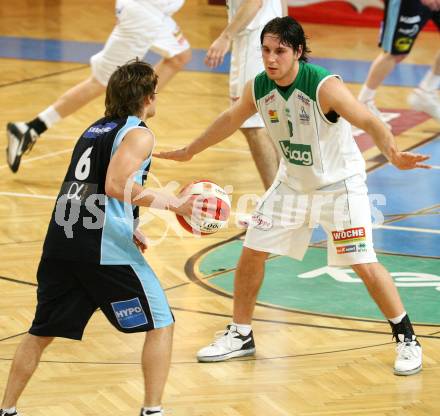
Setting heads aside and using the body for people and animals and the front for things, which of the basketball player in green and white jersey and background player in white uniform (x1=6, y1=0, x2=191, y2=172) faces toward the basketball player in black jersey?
the basketball player in green and white jersey

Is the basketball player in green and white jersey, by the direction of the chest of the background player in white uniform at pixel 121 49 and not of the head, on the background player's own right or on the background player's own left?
on the background player's own right

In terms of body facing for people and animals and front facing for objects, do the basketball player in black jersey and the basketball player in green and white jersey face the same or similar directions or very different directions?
very different directions

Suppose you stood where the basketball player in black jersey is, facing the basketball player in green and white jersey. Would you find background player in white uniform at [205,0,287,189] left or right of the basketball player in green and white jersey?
left

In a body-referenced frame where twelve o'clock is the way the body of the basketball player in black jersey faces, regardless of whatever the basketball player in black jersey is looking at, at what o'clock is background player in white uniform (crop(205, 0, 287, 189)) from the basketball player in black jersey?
The background player in white uniform is roughly at 11 o'clock from the basketball player in black jersey.

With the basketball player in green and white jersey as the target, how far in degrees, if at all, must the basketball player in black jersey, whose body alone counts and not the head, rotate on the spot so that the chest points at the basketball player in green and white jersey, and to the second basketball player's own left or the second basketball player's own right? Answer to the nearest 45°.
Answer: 0° — they already face them

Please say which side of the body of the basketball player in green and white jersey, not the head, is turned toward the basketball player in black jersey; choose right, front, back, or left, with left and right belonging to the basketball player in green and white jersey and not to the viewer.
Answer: front

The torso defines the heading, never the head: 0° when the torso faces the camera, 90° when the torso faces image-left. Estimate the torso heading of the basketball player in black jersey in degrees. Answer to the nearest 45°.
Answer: approximately 225°

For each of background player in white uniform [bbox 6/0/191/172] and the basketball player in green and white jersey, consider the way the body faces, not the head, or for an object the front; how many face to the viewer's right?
1

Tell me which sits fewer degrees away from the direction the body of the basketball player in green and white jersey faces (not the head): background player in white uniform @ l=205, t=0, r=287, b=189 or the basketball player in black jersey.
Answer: the basketball player in black jersey

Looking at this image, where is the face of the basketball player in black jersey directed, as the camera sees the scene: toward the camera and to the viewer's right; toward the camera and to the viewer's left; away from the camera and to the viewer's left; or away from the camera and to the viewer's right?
away from the camera and to the viewer's right

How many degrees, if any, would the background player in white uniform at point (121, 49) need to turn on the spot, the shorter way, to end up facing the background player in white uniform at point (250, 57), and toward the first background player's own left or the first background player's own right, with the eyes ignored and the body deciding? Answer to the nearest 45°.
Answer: approximately 45° to the first background player's own right

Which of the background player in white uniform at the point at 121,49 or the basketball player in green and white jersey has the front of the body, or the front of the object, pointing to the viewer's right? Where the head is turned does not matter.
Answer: the background player in white uniform

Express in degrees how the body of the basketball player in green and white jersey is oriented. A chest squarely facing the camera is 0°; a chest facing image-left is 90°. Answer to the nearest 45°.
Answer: approximately 45°

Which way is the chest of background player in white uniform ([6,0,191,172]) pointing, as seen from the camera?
to the viewer's right

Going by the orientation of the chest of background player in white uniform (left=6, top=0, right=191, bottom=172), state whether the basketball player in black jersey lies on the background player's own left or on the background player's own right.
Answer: on the background player's own right
